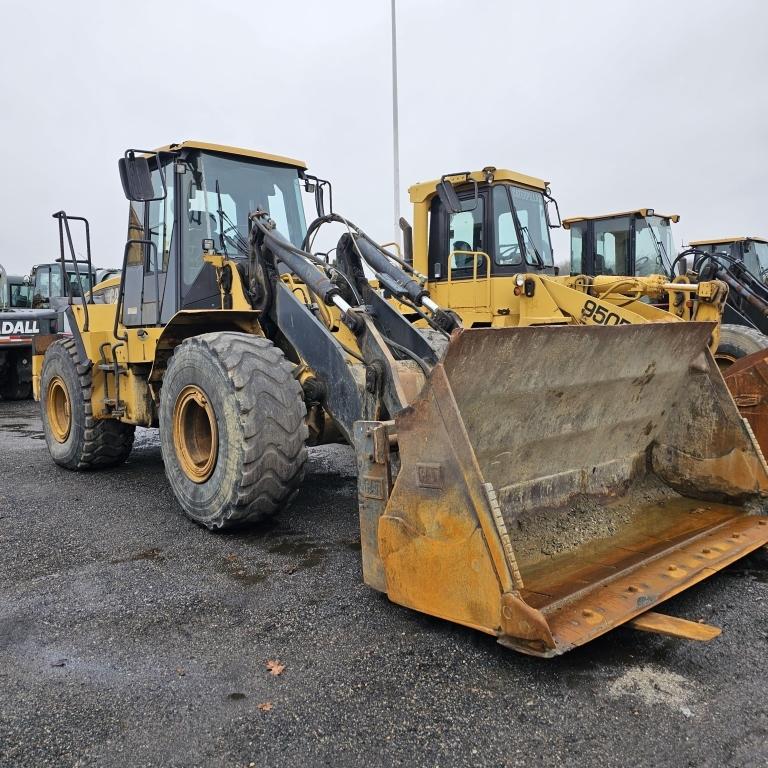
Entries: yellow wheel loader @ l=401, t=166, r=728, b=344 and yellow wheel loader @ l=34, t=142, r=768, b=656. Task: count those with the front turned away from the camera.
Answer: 0

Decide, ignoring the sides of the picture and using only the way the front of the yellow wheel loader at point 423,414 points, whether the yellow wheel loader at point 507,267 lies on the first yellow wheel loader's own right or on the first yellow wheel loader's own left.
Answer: on the first yellow wheel loader's own left

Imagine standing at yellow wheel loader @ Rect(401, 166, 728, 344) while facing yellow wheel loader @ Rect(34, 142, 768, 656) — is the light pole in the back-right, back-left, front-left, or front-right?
back-right

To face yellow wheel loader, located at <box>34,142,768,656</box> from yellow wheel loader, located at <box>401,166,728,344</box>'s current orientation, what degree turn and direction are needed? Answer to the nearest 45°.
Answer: approximately 45° to its right

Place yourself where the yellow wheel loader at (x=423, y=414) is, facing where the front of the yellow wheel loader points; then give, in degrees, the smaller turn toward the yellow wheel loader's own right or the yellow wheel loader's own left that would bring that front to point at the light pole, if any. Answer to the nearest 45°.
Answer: approximately 135° to the yellow wheel loader's own left

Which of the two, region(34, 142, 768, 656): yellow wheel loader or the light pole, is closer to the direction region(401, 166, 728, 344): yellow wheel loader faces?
the yellow wheel loader

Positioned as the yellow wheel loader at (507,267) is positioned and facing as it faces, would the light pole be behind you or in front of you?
behind

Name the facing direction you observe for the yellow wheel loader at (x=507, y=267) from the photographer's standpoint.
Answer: facing the viewer and to the right of the viewer
